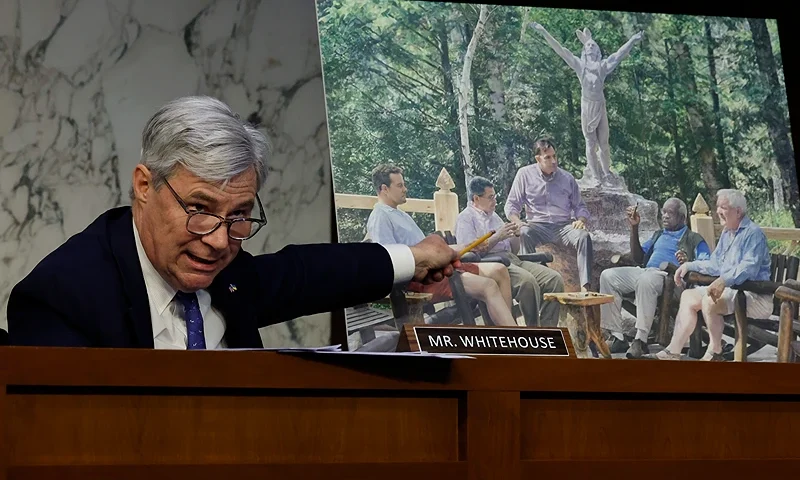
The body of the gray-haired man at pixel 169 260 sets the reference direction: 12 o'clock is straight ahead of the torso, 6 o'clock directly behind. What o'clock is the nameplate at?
The nameplate is roughly at 11 o'clock from the gray-haired man.

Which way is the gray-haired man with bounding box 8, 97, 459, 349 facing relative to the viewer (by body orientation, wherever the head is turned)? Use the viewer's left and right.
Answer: facing the viewer and to the right of the viewer

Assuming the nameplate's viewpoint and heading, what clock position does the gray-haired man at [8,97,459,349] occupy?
The gray-haired man is roughly at 3 o'clock from the nameplate.

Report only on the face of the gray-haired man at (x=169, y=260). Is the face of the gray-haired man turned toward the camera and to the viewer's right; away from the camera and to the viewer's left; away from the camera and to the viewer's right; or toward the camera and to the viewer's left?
toward the camera and to the viewer's right

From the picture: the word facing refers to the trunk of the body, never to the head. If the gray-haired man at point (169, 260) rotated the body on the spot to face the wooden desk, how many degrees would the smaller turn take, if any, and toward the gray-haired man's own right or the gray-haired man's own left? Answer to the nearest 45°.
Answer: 0° — they already face it
